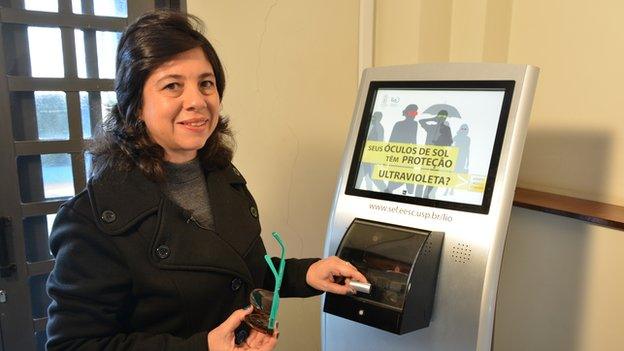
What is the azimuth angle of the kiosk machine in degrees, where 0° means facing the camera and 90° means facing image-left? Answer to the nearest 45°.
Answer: approximately 45°

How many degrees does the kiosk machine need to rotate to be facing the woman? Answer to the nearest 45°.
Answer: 0° — it already faces them

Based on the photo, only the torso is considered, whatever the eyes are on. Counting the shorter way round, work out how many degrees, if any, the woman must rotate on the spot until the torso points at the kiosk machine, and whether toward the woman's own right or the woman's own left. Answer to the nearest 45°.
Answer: approximately 45° to the woman's own left
